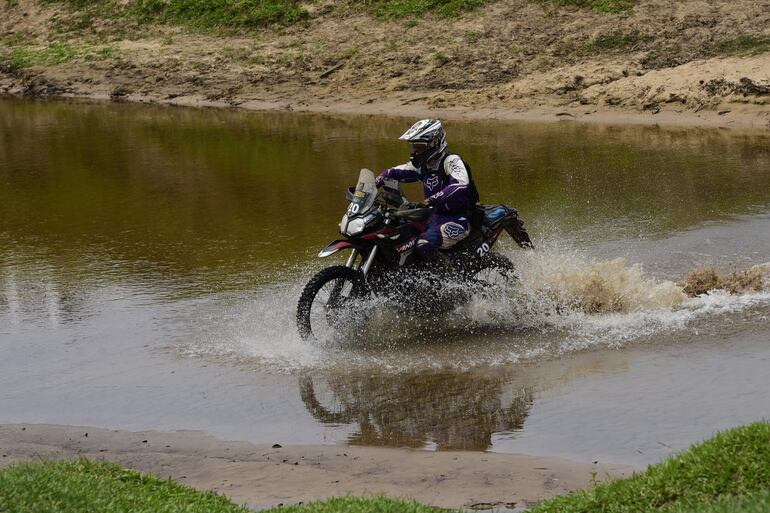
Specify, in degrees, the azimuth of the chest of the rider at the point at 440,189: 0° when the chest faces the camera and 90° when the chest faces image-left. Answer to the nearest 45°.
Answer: approximately 45°

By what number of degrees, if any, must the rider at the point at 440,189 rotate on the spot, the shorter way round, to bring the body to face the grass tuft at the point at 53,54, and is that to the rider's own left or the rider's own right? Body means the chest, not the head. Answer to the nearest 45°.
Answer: approximately 90° to the rider's own right

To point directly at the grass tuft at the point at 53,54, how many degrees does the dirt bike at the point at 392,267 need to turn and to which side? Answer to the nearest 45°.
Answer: approximately 90° to its right
